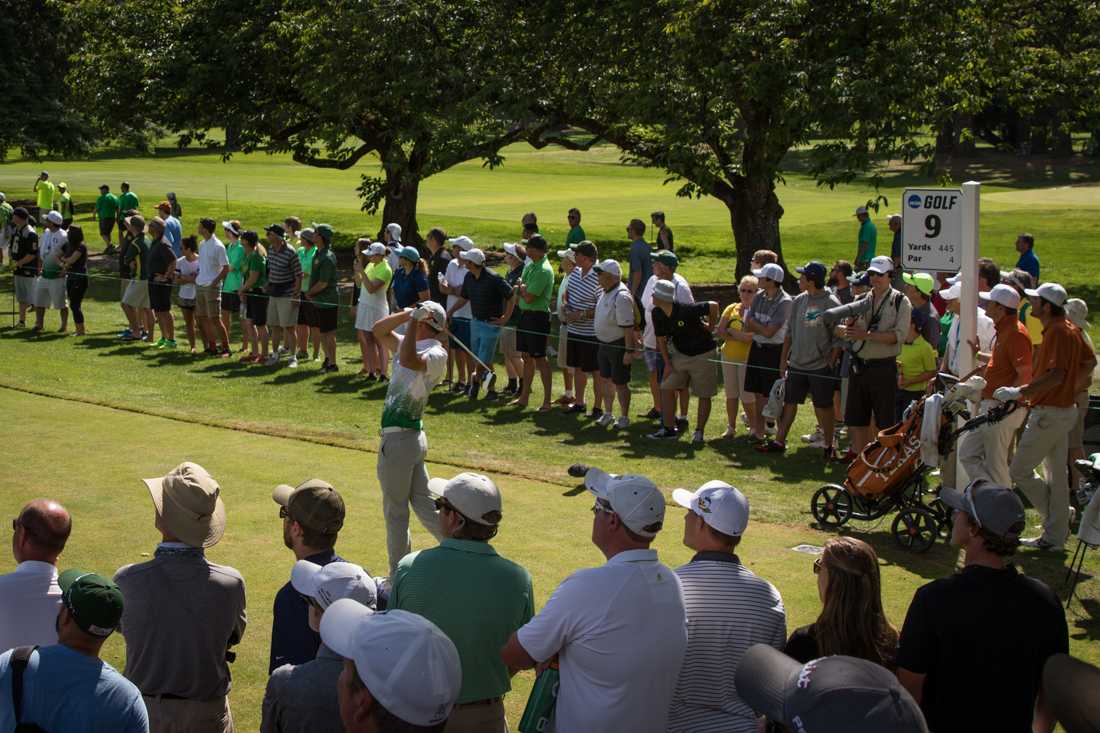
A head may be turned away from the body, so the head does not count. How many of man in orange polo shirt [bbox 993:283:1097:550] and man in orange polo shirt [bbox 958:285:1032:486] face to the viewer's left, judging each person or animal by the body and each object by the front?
2

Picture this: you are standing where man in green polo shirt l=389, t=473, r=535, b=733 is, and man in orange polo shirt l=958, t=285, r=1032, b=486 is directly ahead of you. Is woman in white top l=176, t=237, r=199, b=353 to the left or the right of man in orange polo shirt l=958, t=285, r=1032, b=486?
left

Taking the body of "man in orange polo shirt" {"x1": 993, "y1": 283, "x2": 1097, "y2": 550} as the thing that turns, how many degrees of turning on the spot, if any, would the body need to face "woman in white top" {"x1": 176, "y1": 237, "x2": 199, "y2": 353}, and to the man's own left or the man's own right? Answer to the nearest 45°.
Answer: approximately 45° to the man's own right

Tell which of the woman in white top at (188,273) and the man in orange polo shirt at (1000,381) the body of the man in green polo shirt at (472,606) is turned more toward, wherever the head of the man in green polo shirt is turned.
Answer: the woman in white top

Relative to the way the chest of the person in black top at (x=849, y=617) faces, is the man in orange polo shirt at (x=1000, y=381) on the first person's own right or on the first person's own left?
on the first person's own right

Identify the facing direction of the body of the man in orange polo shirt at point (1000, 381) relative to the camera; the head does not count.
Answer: to the viewer's left

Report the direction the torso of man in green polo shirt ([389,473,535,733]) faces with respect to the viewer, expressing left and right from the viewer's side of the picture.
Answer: facing away from the viewer and to the left of the viewer

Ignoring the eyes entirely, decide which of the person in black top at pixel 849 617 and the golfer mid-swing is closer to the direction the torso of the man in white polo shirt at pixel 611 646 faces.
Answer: the golfer mid-swing

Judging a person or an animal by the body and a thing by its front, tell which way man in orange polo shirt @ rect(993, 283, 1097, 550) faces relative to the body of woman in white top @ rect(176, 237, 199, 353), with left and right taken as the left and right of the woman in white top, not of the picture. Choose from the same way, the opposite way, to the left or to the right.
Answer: to the right

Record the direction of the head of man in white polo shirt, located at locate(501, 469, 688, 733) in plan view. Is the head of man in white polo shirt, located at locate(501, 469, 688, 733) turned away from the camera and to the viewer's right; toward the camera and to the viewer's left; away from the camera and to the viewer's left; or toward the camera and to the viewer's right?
away from the camera and to the viewer's left

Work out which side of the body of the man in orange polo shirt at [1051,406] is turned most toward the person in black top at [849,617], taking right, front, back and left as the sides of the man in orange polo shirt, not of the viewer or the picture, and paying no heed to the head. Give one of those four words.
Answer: left

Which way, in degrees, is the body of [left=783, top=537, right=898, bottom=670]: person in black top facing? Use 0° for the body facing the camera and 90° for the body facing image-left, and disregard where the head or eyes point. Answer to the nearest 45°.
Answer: approximately 135°

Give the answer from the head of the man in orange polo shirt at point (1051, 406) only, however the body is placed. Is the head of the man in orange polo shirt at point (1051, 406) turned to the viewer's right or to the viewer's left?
to the viewer's left

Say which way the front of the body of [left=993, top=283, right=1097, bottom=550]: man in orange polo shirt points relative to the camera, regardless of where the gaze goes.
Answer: to the viewer's left

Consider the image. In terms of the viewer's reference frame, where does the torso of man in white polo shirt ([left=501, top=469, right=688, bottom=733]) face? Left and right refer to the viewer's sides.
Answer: facing away from the viewer and to the left of the viewer

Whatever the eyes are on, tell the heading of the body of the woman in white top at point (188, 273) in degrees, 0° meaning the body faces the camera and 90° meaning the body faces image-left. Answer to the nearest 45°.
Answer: approximately 45°
